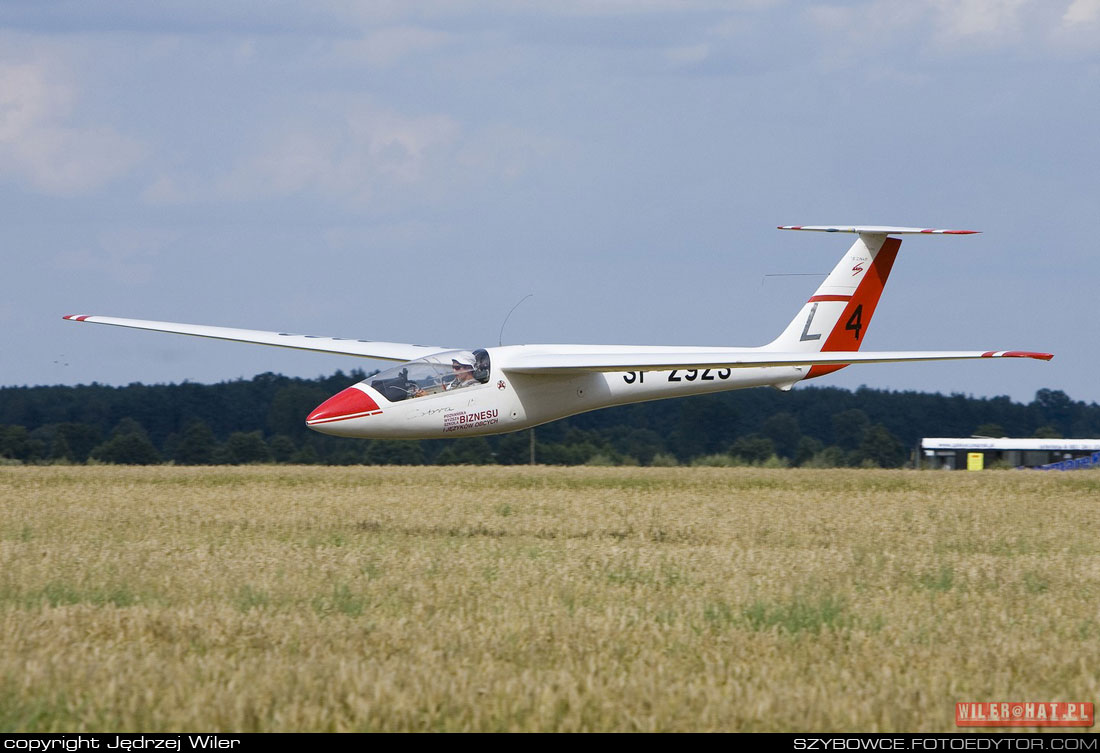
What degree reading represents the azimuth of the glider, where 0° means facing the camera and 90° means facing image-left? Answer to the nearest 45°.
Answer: approximately 45°

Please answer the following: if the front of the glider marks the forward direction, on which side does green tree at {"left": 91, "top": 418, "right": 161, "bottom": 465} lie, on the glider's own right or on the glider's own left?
on the glider's own right

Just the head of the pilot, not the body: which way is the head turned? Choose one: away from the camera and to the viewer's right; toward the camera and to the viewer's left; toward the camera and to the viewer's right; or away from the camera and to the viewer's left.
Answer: toward the camera and to the viewer's left
